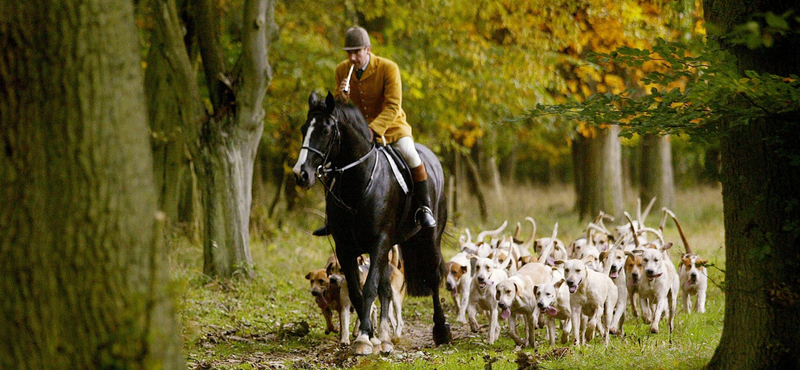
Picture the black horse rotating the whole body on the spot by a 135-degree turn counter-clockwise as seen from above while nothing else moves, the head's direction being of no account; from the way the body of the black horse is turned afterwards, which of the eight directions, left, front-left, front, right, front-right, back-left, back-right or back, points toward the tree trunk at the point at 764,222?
front-right

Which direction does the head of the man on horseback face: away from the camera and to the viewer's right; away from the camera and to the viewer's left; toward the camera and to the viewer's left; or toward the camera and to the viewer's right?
toward the camera and to the viewer's left

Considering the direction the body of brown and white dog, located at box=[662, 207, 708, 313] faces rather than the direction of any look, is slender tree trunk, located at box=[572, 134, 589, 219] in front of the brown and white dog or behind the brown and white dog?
behind

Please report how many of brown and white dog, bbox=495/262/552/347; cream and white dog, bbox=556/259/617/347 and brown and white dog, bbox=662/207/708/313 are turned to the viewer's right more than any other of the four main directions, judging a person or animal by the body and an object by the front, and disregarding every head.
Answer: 0

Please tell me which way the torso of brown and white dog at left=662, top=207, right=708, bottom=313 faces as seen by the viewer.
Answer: toward the camera

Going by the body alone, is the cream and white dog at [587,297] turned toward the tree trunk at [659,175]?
no

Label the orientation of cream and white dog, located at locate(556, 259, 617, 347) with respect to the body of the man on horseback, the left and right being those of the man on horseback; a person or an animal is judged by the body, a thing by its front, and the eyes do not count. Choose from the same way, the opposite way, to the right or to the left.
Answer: the same way

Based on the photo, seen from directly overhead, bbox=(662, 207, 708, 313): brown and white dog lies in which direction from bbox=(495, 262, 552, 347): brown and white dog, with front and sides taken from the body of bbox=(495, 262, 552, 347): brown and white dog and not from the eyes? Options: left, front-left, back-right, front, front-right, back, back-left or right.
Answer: back

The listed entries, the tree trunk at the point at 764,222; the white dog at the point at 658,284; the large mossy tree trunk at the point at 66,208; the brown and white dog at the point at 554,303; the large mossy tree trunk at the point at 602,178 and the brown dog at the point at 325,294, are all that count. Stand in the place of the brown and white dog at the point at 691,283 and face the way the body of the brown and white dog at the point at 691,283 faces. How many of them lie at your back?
1

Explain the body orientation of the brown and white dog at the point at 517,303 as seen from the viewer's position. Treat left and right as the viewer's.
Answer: facing the viewer and to the left of the viewer

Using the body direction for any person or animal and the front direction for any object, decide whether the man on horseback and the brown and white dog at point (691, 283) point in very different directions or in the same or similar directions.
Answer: same or similar directions

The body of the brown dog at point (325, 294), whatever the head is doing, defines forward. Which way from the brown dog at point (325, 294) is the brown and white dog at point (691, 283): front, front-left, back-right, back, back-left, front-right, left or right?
back-left
